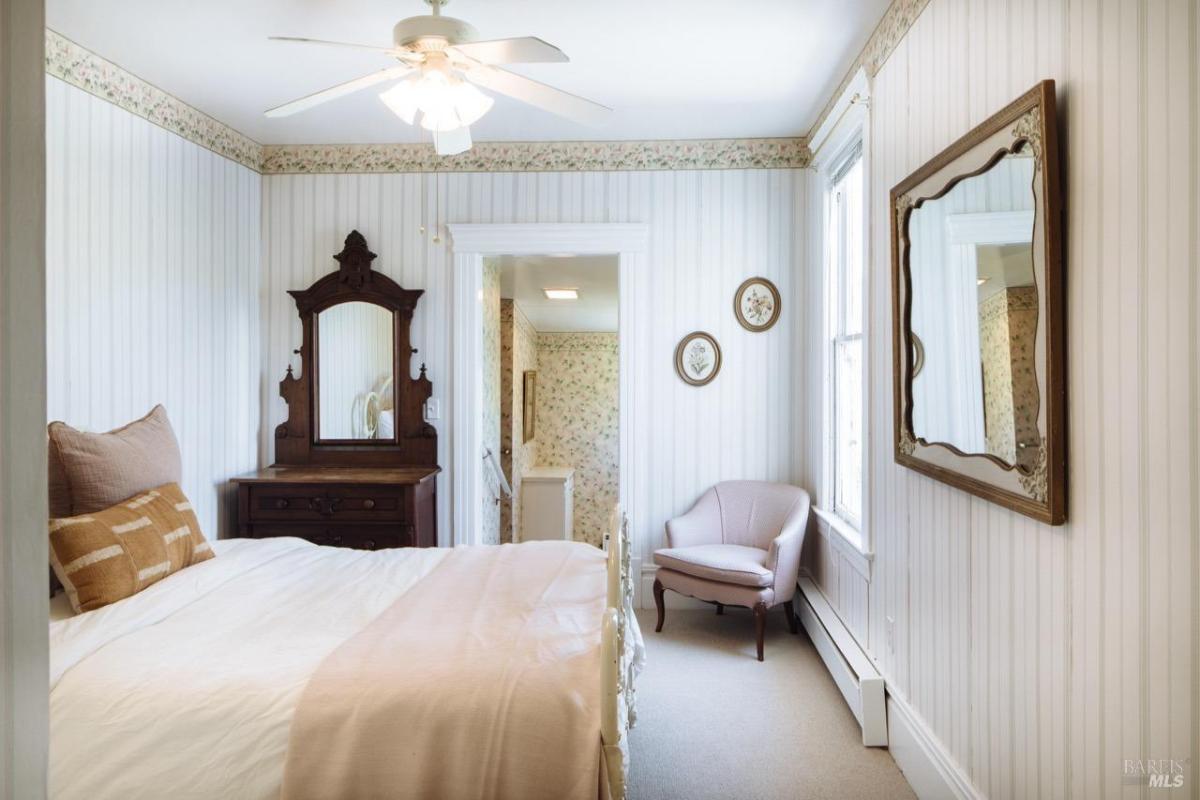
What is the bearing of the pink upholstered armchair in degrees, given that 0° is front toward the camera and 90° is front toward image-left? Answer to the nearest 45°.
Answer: approximately 45°

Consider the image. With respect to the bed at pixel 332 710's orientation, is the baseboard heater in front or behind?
in front

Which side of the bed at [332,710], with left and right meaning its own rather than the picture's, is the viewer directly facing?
right

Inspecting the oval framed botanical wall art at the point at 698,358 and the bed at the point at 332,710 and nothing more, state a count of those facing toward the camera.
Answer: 1

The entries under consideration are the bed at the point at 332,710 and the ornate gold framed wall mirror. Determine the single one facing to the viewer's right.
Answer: the bed

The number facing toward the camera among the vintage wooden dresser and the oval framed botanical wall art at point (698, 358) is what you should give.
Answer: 2

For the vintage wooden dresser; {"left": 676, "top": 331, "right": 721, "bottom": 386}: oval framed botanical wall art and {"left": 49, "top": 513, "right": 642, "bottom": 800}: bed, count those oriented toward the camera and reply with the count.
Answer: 2

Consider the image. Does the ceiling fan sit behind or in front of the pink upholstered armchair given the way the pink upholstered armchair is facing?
in front

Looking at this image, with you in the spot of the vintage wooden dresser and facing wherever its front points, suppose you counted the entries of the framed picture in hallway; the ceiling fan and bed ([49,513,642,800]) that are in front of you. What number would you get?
2

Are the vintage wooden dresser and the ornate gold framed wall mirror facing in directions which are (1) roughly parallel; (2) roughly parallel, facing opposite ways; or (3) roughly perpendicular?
roughly perpendicular
